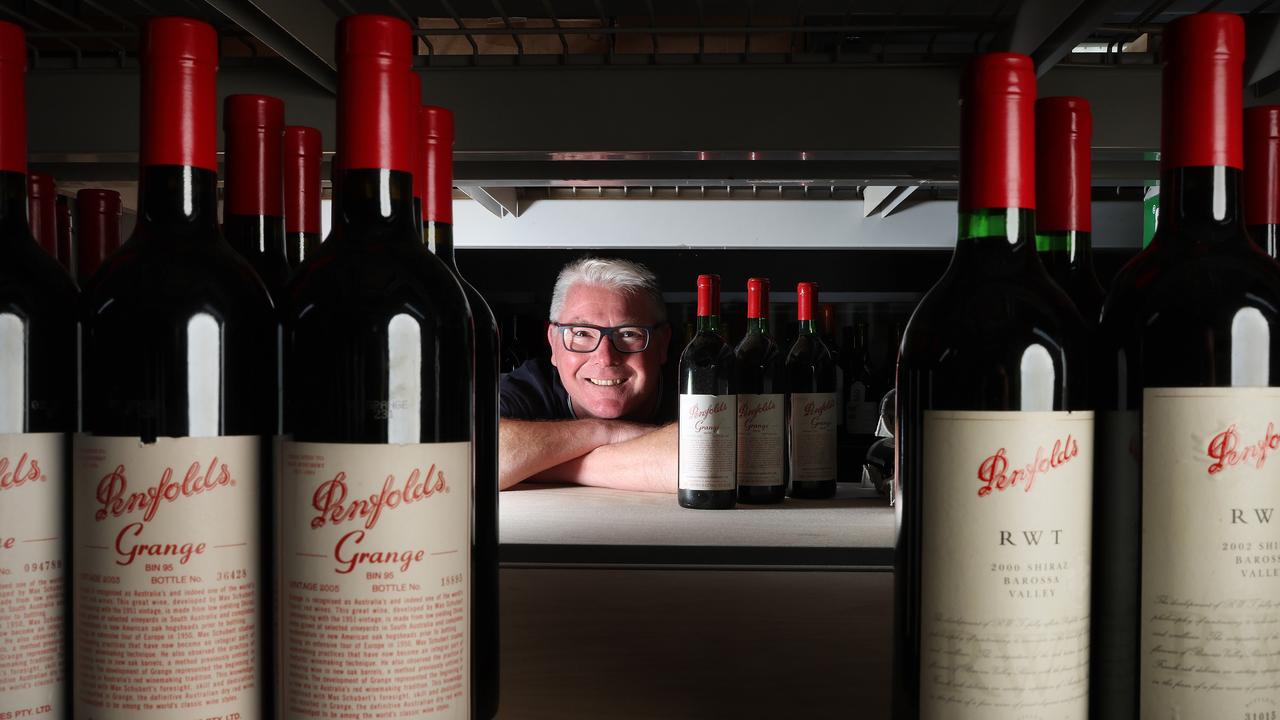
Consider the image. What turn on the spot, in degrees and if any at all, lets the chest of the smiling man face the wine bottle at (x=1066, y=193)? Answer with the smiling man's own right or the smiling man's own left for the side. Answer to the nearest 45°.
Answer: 0° — they already face it

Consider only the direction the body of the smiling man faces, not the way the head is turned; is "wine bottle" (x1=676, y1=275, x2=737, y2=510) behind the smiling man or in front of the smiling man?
in front

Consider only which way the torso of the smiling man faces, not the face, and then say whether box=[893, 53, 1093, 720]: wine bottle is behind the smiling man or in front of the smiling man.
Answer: in front

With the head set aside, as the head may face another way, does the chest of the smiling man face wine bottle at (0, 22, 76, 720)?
yes

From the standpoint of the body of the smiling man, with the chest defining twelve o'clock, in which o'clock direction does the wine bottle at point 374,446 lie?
The wine bottle is roughly at 12 o'clock from the smiling man.
